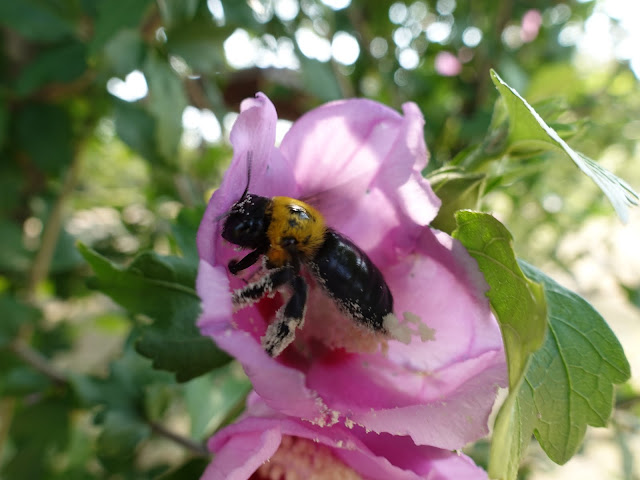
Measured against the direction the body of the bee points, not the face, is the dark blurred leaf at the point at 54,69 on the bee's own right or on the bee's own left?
on the bee's own right

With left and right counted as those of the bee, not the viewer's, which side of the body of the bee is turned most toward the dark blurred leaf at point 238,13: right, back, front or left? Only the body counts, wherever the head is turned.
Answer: right

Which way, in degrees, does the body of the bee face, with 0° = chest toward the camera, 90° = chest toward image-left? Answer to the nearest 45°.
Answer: approximately 90°
